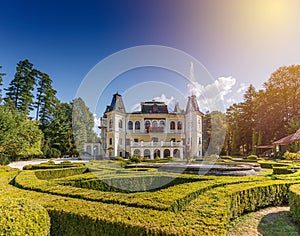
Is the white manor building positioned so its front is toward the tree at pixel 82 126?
no

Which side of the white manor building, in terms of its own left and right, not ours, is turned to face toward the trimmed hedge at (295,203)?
front

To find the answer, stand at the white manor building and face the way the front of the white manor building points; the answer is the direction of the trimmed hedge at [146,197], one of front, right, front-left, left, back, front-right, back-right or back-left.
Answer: front

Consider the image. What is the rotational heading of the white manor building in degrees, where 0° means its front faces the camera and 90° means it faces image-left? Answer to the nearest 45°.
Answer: approximately 0°

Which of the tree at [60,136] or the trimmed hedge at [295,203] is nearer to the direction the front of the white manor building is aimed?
the trimmed hedge

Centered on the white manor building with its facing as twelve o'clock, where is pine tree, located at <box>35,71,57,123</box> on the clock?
The pine tree is roughly at 4 o'clock from the white manor building.

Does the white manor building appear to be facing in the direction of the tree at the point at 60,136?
no

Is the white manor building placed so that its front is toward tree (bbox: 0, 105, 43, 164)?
no

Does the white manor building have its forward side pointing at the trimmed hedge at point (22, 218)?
yes

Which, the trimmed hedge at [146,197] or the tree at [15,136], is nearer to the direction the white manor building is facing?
the trimmed hedge

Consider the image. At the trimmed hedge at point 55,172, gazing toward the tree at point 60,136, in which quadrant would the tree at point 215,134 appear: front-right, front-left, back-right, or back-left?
front-right
